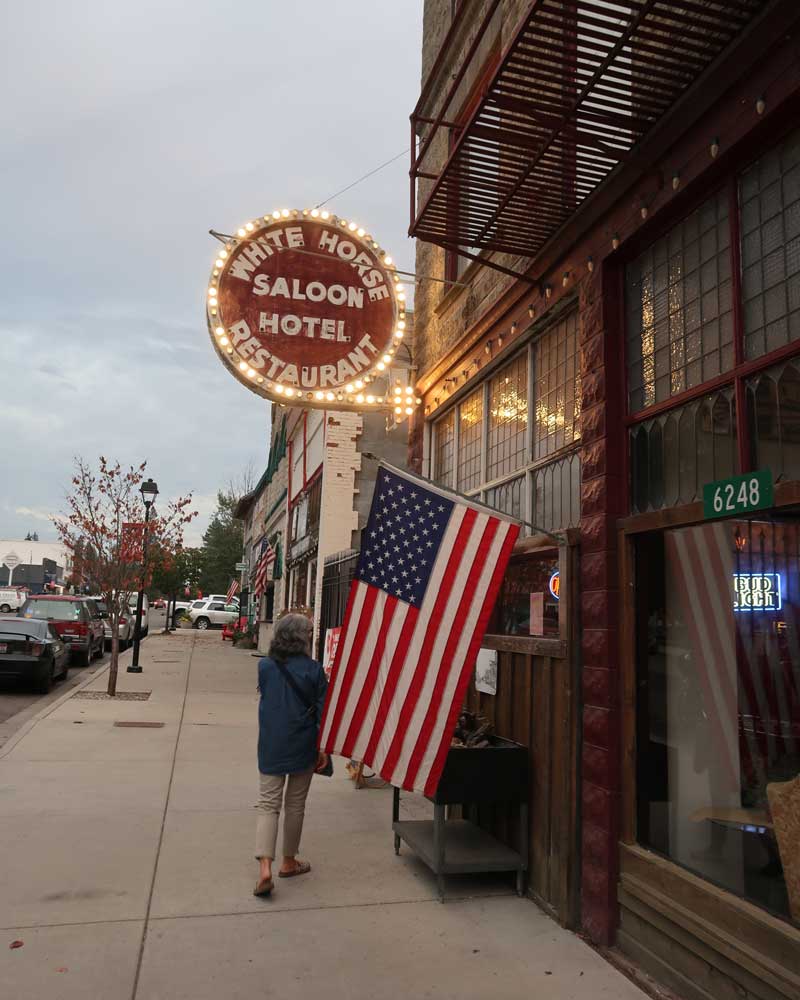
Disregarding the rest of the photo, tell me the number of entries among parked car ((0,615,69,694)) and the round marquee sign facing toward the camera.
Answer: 1

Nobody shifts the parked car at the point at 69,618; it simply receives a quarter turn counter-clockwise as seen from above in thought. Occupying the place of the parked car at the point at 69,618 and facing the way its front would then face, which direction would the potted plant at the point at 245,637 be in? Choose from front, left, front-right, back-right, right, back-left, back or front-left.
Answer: back-right

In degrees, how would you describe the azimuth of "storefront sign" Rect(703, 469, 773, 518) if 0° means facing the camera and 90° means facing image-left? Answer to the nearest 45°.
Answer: approximately 45°

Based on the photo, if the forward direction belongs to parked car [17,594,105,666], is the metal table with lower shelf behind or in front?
behind

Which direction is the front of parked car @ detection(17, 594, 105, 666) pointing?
away from the camera

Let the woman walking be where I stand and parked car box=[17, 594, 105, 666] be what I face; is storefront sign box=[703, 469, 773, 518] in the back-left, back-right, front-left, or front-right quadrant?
back-right

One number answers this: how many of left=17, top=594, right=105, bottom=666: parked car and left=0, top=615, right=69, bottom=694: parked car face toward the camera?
0

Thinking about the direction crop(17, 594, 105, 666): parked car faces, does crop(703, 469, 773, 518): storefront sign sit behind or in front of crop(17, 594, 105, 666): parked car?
behind

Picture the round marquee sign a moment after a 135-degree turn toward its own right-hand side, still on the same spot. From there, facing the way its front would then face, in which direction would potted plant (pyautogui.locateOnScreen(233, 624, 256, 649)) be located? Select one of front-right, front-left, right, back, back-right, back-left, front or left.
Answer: front-right

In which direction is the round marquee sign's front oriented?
toward the camera

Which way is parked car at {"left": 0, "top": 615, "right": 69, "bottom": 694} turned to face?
away from the camera

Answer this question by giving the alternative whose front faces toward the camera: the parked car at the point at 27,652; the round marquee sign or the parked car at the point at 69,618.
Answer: the round marquee sign

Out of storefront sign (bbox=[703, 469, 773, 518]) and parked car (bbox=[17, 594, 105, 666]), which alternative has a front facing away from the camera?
the parked car

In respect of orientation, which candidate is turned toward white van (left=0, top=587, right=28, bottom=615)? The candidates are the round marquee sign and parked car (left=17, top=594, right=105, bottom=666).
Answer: the parked car

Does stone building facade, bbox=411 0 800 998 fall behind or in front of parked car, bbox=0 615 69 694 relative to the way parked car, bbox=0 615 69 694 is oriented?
behind

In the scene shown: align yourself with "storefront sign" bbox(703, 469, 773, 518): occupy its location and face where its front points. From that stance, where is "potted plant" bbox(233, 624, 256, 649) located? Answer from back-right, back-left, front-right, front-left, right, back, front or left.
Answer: right

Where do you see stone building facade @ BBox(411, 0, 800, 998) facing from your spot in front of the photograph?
facing the viewer and to the left of the viewer
